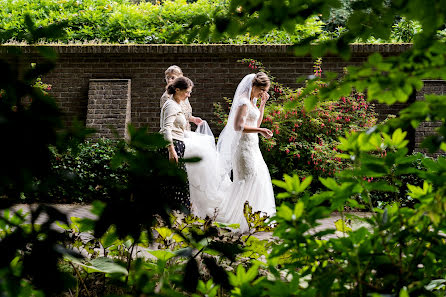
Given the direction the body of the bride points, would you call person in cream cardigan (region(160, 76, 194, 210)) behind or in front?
behind

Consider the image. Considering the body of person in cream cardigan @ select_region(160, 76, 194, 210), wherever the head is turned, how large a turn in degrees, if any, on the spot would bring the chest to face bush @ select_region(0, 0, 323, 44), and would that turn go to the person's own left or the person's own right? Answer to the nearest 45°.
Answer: approximately 90° to the person's own left

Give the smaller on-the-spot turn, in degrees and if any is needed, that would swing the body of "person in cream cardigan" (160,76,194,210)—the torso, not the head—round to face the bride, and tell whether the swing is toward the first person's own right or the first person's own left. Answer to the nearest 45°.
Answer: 0° — they already face them

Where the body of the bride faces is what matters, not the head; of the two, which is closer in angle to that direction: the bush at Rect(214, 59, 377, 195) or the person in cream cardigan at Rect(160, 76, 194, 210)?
the bush

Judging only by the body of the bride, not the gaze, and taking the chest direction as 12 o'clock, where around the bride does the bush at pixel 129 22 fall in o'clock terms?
The bush is roughly at 8 o'clock from the bride.

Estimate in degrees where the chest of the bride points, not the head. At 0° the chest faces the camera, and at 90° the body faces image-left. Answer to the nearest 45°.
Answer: approximately 270°

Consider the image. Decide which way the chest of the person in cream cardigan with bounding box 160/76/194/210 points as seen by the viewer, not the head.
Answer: to the viewer's right

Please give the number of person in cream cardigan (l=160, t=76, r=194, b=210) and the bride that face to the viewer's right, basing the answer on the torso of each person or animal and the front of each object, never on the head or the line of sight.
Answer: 2
